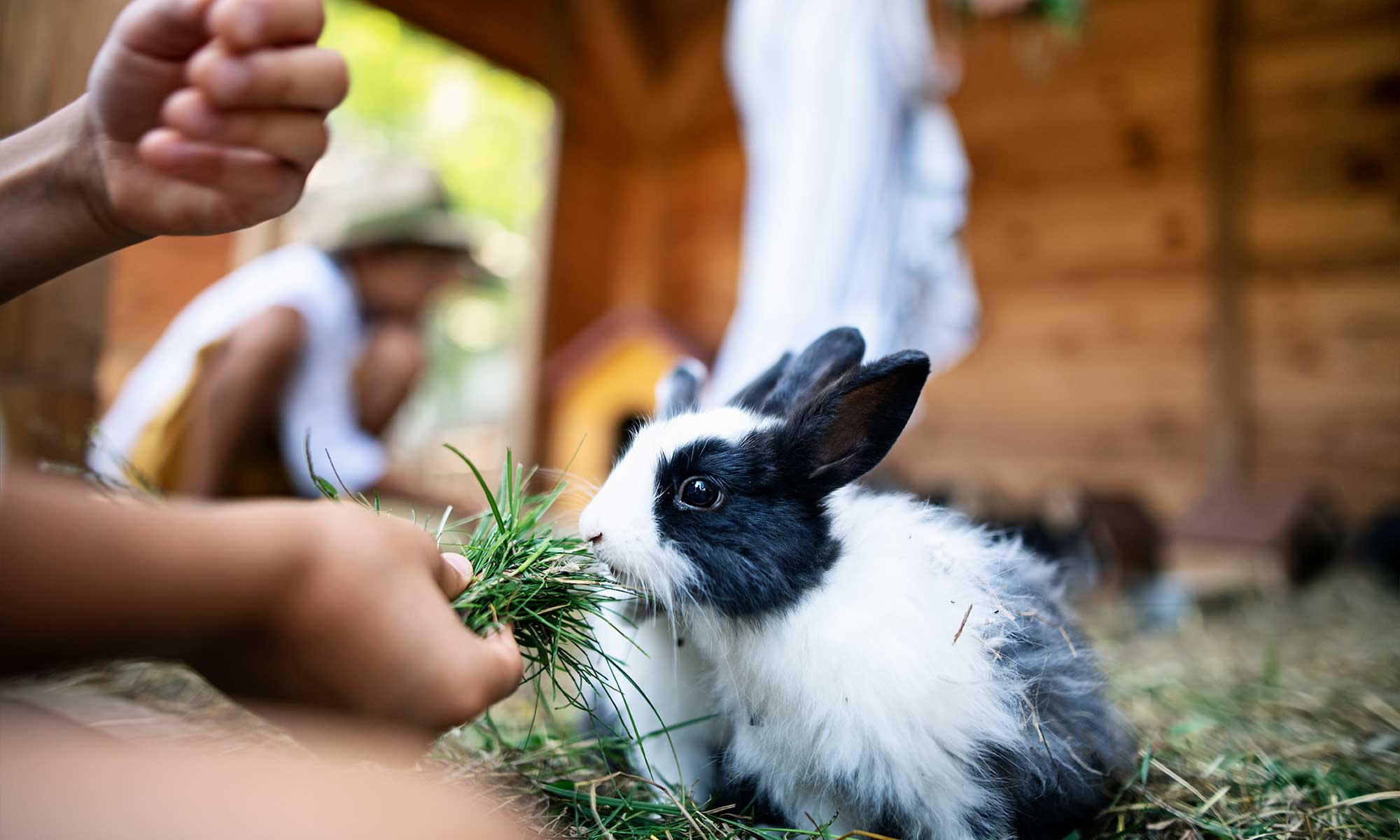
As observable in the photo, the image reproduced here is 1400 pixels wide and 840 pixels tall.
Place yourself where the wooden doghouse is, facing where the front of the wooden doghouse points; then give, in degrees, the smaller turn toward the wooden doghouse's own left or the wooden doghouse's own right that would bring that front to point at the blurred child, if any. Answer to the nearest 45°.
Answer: approximately 45° to the wooden doghouse's own right

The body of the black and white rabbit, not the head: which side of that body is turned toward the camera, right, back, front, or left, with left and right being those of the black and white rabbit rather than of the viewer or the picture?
left

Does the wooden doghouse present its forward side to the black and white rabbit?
yes

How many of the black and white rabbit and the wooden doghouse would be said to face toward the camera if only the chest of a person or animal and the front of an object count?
1

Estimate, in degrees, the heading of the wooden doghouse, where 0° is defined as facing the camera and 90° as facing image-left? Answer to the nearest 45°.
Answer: approximately 0°

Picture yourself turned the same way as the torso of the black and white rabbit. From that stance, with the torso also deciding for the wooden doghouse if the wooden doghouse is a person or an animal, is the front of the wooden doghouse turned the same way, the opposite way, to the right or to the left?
to the left

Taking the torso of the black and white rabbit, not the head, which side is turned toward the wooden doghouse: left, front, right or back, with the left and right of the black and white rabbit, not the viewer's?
right
